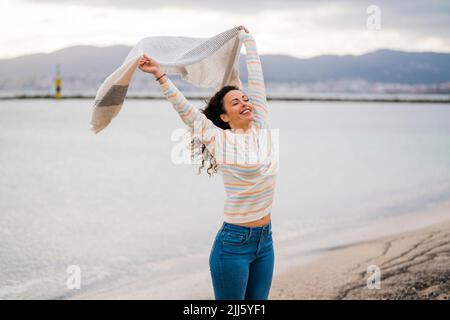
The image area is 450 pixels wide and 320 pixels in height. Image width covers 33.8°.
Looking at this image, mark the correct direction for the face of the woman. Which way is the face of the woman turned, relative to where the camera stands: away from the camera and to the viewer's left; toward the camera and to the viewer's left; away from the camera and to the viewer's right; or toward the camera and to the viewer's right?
toward the camera and to the viewer's right

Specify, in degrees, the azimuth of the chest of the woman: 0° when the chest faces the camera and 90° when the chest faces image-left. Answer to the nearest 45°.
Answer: approximately 315°
